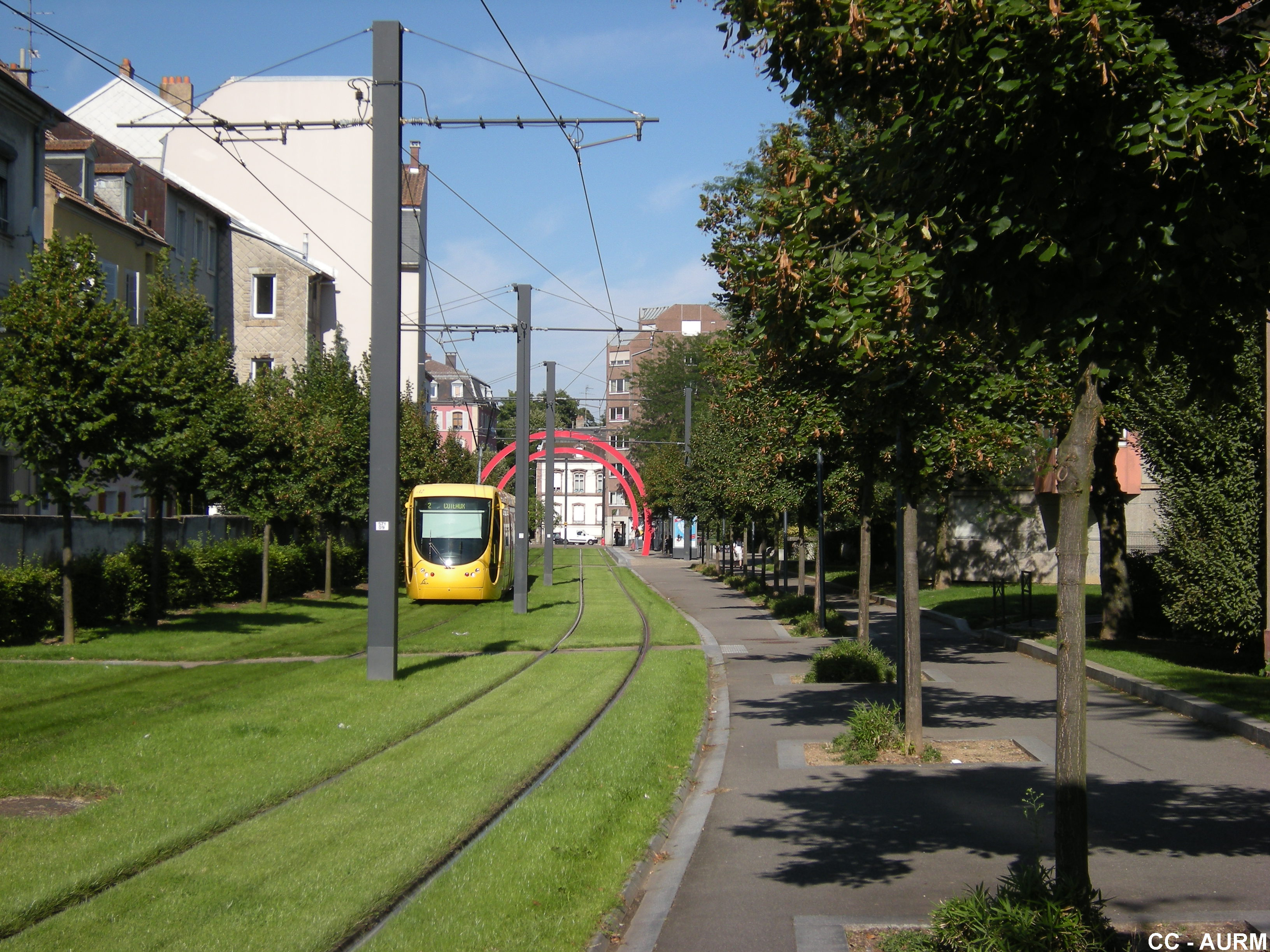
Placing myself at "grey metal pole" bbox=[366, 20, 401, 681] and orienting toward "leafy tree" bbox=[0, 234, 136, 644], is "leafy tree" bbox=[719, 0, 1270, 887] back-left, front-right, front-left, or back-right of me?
back-left

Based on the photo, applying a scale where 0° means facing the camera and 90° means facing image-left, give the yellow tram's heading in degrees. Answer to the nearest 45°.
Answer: approximately 0°

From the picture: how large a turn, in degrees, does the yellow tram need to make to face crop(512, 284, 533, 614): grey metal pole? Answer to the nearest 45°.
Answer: approximately 45° to its left

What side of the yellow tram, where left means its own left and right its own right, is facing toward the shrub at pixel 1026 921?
front

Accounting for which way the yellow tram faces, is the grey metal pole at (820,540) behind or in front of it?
in front

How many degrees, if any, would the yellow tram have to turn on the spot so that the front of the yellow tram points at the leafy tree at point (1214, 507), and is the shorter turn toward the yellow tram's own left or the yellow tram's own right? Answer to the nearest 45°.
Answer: approximately 45° to the yellow tram's own left

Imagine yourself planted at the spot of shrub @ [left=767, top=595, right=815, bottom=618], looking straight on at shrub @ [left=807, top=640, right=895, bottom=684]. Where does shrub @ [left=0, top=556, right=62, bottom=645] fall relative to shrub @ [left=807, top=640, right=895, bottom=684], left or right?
right

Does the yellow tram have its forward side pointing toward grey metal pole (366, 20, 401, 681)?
yes

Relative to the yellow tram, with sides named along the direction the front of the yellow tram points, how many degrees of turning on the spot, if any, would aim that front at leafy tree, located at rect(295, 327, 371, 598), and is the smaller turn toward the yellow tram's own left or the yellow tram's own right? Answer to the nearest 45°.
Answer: approximately 135° to the yellow tram's own right

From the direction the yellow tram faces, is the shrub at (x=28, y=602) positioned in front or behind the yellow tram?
in front

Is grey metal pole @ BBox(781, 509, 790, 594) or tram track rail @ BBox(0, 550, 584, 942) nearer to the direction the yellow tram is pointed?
the tram track rail

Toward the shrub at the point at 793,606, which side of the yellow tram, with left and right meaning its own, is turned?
left

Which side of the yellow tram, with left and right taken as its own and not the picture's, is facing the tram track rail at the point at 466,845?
front
